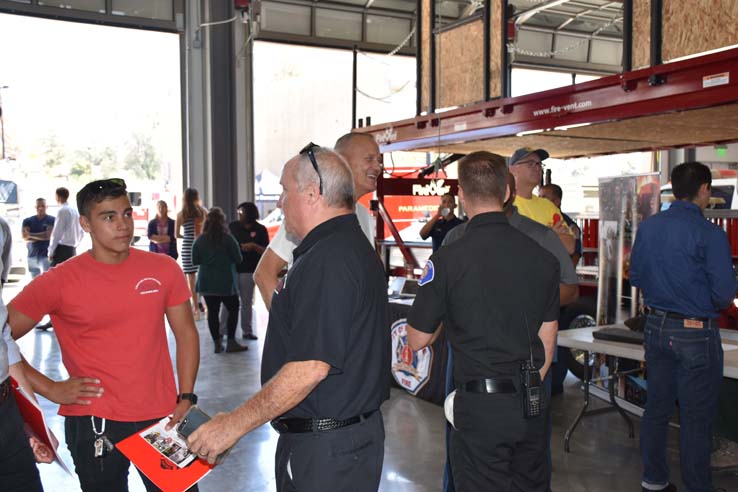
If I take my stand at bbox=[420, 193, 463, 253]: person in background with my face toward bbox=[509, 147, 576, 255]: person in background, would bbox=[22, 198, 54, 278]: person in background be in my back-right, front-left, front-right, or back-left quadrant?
back-right

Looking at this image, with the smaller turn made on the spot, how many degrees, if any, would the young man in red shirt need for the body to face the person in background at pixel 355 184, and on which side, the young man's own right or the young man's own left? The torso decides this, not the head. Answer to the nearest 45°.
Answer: approximately 90° to the young man's own left

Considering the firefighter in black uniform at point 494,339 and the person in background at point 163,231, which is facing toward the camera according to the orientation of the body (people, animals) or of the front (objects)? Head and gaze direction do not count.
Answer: the person in background

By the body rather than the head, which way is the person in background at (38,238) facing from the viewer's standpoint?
toward the camera

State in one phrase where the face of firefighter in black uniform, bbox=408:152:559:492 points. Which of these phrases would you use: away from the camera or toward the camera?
away from the camera

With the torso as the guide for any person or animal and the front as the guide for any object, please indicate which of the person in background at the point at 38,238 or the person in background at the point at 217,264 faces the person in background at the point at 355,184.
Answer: the person in background at the point at 38,238

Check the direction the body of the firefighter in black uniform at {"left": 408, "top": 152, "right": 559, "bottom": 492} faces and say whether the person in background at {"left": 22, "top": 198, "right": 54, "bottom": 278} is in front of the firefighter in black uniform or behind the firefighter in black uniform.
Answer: in front

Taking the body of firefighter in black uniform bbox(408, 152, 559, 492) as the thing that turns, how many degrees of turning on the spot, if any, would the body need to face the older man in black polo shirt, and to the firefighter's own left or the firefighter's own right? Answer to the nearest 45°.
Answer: approximately 135° to the firefighter's own left

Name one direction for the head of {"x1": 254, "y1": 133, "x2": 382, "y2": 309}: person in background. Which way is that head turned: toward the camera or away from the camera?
toward the camera

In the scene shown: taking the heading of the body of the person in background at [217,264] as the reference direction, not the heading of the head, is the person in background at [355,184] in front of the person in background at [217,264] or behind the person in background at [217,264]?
behind

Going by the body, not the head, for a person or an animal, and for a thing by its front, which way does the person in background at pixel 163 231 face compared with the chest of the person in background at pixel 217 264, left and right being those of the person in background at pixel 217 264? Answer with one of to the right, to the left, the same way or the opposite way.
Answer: the opposite way

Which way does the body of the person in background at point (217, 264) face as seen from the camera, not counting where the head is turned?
away from the camera

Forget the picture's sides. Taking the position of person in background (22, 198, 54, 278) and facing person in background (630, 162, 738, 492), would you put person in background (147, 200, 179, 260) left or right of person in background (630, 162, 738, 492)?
left

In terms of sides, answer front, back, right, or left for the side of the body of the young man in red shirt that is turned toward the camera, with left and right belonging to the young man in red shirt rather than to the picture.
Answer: front

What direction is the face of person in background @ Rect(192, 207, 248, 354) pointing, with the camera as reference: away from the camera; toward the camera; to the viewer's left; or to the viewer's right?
away from the camera

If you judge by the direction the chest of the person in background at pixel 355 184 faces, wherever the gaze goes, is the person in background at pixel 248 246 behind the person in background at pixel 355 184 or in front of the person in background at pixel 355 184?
behind

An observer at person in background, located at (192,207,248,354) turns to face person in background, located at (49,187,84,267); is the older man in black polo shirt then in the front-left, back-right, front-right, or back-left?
back-left

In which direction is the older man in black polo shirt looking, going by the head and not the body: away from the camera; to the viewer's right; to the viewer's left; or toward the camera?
to the viewer's left

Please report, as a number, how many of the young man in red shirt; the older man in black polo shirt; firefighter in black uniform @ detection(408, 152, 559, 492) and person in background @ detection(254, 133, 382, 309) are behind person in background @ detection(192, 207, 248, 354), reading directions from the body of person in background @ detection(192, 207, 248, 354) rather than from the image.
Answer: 4
